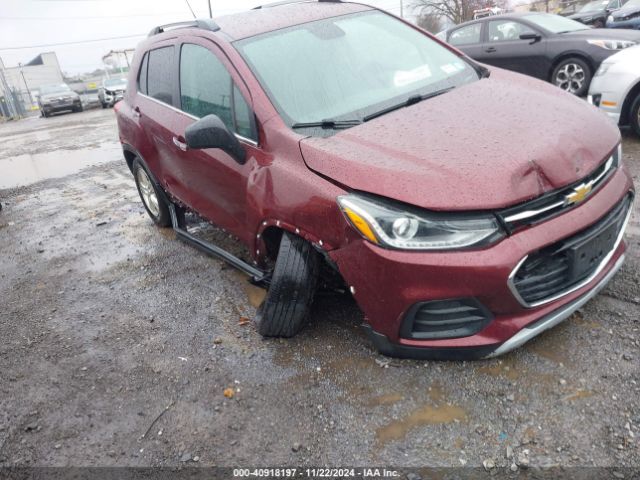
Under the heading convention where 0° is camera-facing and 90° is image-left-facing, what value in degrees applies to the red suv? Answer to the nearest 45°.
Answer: approximately 315°

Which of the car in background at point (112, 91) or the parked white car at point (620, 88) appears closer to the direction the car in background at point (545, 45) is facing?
the parked white car

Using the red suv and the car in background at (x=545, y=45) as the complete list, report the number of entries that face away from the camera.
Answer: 0

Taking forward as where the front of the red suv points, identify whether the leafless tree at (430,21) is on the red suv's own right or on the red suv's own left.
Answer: on the red suv's own left

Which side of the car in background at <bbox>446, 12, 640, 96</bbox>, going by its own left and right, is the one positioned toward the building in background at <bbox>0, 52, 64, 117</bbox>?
back

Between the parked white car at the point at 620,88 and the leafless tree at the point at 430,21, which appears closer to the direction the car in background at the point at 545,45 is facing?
the parked white car

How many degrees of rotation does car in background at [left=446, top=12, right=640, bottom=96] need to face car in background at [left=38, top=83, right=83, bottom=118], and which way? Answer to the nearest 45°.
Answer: approximately 180°

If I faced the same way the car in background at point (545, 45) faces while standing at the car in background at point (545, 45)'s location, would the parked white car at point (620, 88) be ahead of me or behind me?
ahead

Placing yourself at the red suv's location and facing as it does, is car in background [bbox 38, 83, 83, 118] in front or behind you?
behind

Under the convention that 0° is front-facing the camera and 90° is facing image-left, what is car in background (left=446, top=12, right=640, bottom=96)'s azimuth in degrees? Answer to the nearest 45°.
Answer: approximately 315°

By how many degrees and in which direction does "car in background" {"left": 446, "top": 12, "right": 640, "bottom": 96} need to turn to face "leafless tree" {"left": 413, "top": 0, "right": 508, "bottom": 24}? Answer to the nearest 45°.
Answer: approximately 135° to its left
